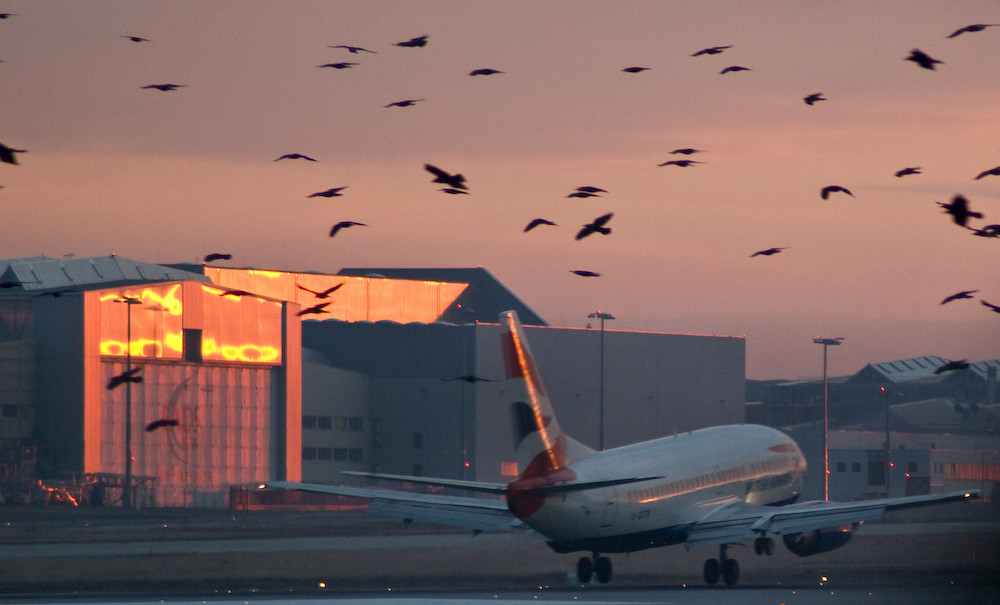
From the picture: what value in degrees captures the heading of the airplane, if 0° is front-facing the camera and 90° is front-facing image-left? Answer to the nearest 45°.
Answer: approximately 225°
